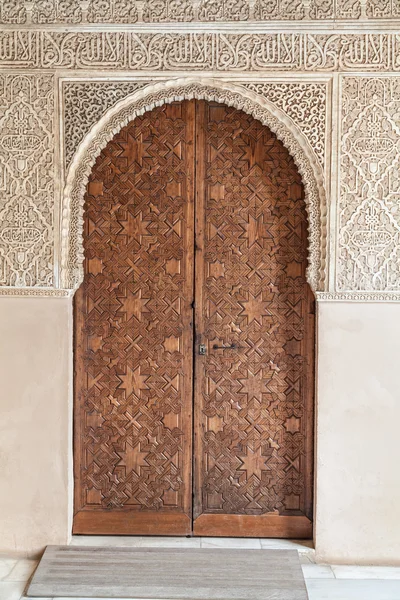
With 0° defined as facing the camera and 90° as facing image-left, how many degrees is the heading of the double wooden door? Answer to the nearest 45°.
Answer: approximately 0°
